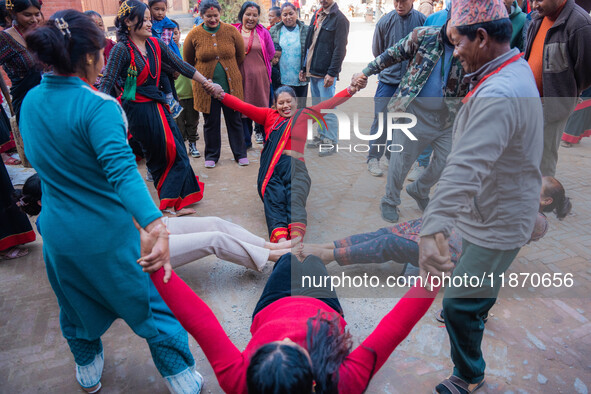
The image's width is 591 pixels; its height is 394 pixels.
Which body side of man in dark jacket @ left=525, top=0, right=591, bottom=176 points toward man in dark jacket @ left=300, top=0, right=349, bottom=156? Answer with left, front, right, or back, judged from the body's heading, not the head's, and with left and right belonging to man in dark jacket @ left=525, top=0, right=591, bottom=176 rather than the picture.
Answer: right

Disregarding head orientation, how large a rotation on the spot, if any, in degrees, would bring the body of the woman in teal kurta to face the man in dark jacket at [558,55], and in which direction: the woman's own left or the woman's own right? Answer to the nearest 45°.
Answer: approximately 45° to the woman's own right

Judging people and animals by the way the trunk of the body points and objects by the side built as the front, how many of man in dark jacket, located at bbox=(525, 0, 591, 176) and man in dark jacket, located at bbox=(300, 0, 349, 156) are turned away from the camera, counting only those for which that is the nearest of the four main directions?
0

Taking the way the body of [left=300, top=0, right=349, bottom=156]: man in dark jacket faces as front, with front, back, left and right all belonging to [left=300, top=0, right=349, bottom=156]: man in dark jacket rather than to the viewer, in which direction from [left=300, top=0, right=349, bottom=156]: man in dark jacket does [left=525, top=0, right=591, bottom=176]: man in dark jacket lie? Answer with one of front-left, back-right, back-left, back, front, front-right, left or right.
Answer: left

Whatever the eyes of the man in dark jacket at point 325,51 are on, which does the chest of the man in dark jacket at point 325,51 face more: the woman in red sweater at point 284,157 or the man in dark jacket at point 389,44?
the woman in red sweater

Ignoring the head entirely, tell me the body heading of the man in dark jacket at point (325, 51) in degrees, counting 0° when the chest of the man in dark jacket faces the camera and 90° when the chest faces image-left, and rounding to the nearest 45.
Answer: approximately 45°

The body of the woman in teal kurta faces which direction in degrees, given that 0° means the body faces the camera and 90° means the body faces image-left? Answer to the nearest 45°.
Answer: approximately 225°

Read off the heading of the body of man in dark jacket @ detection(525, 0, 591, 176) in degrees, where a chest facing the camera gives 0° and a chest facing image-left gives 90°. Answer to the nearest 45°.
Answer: approximately 45°

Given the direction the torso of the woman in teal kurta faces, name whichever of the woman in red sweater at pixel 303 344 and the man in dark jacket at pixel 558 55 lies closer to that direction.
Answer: the man in dark jacket

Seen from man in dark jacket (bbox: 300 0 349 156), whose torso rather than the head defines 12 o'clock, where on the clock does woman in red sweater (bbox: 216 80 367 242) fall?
The woman in red sweater is roughly at 11 o'clock from the man in dark jacket.
